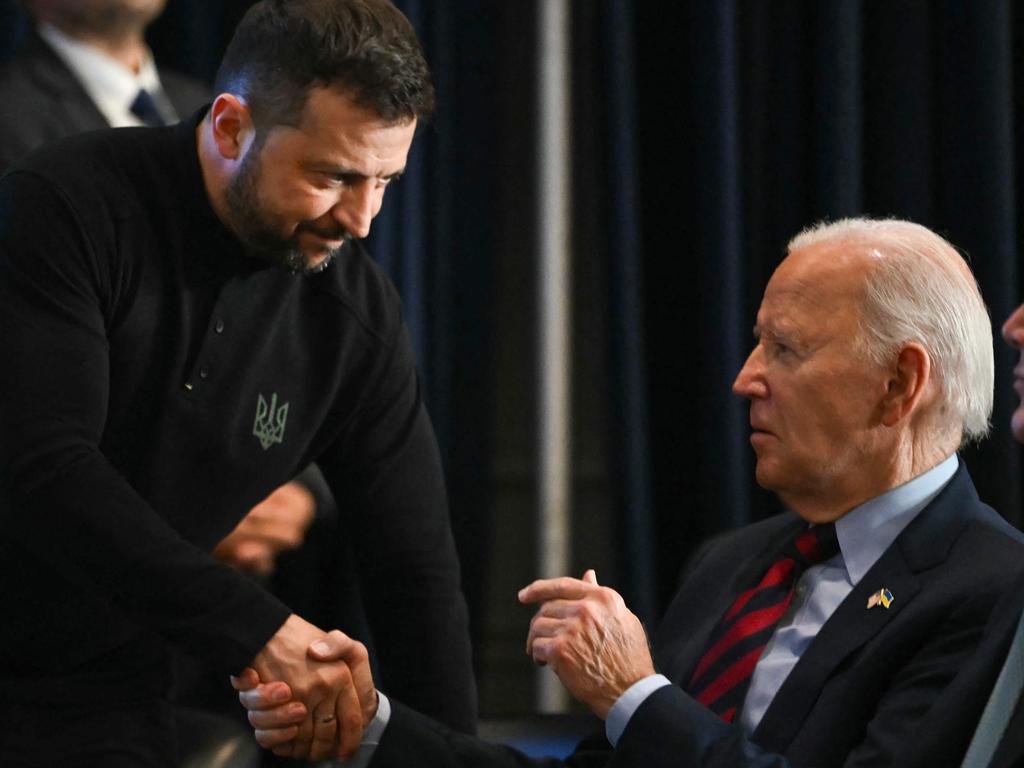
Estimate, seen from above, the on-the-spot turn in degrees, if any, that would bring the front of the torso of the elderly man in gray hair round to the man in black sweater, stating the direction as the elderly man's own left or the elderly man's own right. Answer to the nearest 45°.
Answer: approximately 45° to the elderly man's own right

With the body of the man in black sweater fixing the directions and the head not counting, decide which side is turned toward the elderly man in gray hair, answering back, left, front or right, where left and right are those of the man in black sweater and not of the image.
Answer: front

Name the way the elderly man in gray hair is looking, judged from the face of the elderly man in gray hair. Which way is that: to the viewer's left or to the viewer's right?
to the viewer's left

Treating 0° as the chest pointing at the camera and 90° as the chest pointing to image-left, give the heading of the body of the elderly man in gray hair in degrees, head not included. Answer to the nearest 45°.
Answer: approximately 45°

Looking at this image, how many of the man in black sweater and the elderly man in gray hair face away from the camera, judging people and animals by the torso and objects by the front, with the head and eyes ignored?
0
